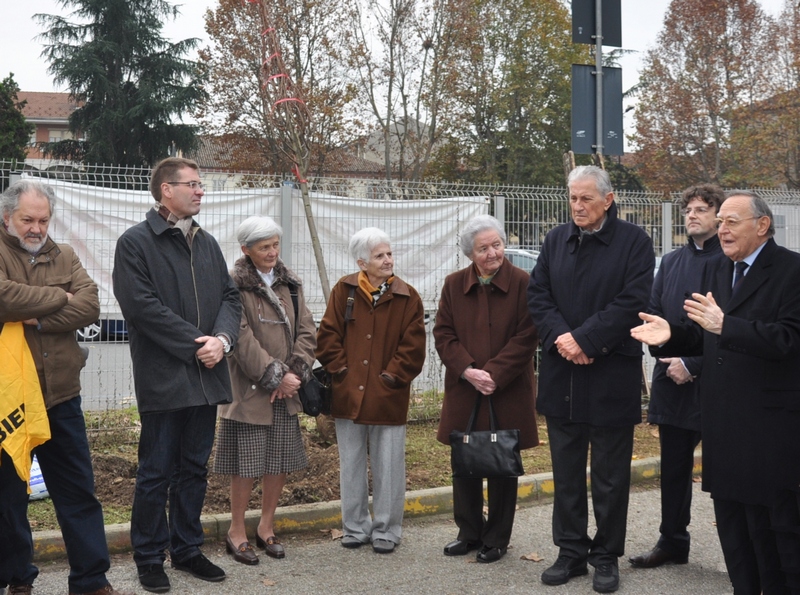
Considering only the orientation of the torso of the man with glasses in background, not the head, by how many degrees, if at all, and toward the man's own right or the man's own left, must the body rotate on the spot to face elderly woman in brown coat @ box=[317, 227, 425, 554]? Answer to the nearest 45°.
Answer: approximately 45° to the man's own right
